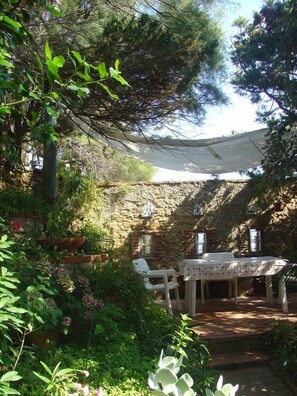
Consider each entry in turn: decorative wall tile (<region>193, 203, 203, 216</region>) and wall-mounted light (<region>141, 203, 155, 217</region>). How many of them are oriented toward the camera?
2

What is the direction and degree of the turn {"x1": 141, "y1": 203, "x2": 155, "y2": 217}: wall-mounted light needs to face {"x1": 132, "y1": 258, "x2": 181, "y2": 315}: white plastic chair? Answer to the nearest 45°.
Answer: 0° — it already faces it

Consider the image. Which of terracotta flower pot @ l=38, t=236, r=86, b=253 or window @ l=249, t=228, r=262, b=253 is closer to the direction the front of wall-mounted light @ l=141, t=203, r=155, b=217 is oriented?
the terracotta flower pot

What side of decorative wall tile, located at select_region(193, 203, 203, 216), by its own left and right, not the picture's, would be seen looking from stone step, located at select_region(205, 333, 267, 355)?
front

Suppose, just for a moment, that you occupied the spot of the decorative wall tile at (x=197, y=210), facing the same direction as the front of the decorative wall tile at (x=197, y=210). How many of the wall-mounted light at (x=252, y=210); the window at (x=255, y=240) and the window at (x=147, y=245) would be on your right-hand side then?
1

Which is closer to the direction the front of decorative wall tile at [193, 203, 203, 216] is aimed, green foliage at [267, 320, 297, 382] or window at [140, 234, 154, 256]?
the green foliage

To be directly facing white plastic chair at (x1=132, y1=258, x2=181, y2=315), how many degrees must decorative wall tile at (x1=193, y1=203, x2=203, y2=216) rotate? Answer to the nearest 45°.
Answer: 0° — it already faces it

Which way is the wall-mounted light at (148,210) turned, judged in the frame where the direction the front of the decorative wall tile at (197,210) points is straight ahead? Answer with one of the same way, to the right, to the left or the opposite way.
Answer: the same way

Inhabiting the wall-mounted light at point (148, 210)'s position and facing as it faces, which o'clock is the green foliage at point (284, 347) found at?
The green foliage is roughly at 11 o'clock from the wall-mounted light.

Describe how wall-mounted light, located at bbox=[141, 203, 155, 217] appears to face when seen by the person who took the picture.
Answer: facing the viewer

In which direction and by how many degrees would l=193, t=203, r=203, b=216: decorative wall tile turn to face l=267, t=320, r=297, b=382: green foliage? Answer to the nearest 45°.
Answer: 0° — it already faces it

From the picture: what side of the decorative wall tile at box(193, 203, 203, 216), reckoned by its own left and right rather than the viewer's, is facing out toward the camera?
front

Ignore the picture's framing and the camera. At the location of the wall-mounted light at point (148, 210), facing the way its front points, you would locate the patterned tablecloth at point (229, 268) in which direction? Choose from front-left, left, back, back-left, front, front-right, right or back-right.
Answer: front-left
